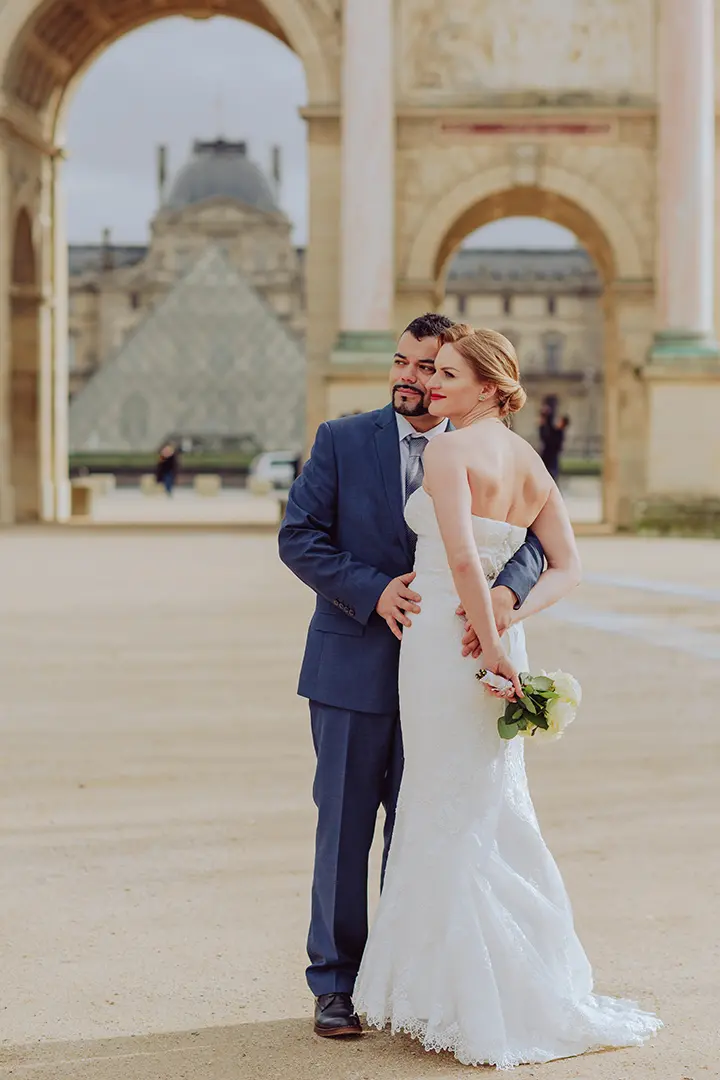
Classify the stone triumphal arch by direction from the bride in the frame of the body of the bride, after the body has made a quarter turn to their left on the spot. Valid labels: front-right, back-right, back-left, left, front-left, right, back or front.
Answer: back-right

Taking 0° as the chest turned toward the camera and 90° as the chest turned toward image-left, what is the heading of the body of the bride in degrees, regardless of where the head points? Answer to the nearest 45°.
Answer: approximately 135°
